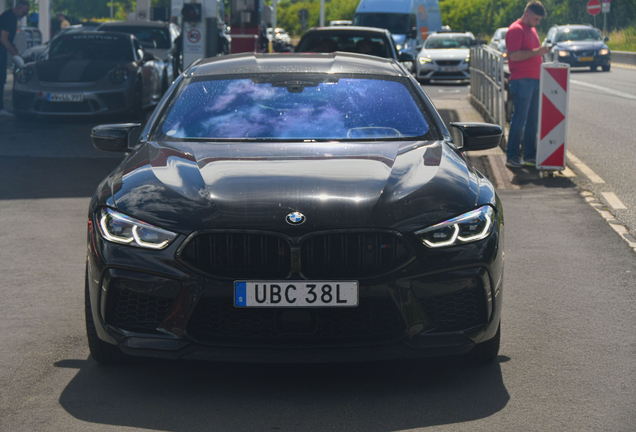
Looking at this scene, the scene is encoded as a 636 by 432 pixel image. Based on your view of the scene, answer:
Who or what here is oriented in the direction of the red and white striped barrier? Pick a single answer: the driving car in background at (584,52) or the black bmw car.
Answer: the driving car in background

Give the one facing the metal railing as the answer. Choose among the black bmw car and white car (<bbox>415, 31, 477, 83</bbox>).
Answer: the white car

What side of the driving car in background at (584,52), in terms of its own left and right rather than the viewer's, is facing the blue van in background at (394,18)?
right

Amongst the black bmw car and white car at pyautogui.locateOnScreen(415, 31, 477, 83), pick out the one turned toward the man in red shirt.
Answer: the white car

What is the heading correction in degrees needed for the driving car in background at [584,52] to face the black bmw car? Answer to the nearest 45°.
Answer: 0° — it already faces it

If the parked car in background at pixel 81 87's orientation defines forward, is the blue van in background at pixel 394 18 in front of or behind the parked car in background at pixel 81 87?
behind

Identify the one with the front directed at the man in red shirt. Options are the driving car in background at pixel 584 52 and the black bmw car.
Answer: the driving car in background

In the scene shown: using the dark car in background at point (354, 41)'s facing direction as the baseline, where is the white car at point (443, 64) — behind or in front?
behind

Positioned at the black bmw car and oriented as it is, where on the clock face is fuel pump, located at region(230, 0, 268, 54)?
The fuel pump is roughly at 6 o'clock from the black bmw car.
